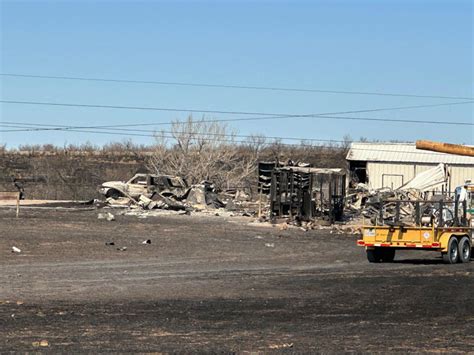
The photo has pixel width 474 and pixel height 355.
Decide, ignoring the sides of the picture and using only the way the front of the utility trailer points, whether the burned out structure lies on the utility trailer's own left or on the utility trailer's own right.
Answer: on the utility trailer's own left
